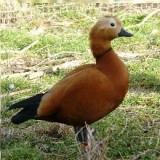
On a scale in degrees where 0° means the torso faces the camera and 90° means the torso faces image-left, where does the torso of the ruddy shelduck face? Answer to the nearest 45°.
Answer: approximately 270°
